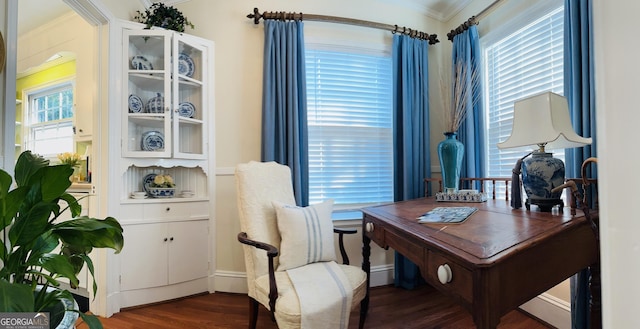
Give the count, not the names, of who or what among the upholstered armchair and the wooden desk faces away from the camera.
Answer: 0

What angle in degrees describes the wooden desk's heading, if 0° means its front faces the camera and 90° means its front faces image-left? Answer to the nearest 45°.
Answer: approximately 45°

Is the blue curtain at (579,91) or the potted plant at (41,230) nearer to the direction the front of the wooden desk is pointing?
the potted plant

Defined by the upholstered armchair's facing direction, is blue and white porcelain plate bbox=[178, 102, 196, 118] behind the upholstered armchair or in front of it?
behind
